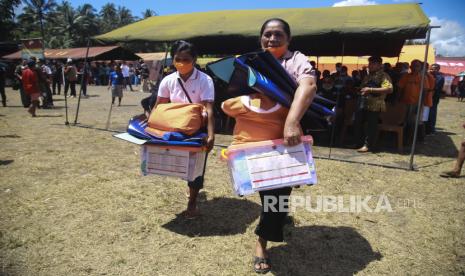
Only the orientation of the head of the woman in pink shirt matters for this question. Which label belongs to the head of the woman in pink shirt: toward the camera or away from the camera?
toward the camera

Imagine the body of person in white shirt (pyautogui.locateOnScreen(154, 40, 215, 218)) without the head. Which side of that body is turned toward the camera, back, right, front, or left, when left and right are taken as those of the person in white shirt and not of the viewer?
front

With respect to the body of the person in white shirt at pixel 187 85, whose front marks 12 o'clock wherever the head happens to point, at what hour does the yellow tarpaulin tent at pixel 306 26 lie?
The yellow tarpaulin tent is roughly at 7 o'clock from the person in white shirt.

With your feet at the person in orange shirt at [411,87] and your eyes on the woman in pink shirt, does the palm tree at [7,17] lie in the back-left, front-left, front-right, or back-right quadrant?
back-right

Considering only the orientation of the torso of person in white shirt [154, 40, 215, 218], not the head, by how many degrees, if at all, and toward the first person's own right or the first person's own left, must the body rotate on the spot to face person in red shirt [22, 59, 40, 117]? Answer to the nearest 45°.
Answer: approximately 135° to the first person's own right

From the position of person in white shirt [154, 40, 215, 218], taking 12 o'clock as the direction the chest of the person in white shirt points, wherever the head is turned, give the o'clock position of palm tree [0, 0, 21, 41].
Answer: The palm tree is roughly at 5 o'clock from the person in white shirt.

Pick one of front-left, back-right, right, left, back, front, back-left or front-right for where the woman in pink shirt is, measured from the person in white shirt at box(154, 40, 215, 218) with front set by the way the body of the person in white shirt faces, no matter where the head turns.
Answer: front-left
